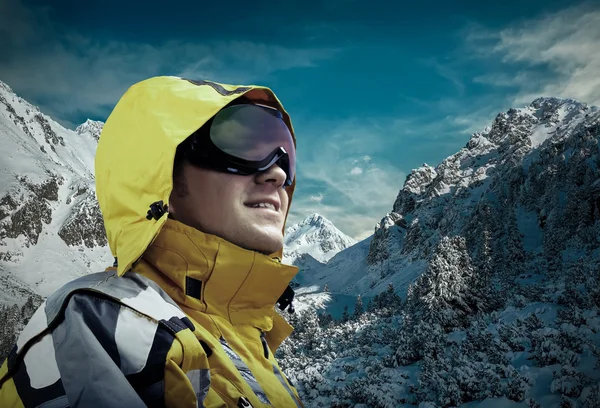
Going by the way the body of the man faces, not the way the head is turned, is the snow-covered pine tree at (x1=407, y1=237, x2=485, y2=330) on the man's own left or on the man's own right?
on the man's own left

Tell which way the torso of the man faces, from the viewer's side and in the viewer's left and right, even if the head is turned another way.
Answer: facing the viewer and to the right of the viewer

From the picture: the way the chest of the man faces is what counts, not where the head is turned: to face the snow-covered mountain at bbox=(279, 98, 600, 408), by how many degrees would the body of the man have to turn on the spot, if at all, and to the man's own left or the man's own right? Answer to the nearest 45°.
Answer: approximately 90° to the man's own left
